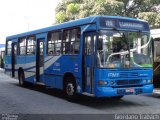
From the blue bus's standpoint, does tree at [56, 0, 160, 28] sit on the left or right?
on its left

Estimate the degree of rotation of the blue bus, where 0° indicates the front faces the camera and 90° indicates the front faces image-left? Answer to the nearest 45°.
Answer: approximately 315°
